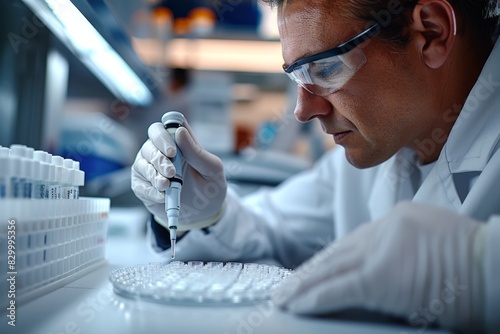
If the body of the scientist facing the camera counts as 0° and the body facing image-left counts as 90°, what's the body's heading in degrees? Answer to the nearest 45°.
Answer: approximately 45°

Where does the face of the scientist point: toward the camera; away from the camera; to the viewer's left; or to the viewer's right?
to the viewer's left

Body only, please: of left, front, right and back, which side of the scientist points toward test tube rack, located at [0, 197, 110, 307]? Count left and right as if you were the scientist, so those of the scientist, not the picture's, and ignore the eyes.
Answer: front
